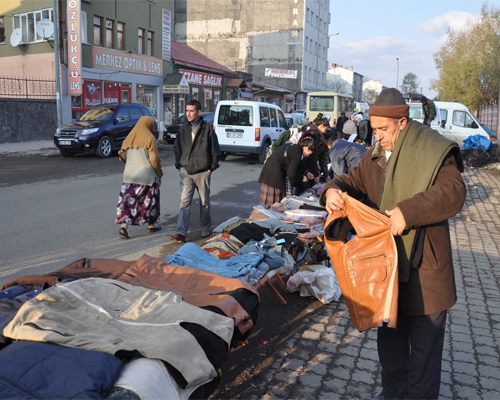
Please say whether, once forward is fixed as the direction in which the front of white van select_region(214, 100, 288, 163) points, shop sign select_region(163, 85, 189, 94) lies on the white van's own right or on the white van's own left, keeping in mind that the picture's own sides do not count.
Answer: on the white van's own left

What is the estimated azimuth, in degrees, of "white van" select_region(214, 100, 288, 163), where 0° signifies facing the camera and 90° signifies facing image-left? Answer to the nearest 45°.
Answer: approximately 225°

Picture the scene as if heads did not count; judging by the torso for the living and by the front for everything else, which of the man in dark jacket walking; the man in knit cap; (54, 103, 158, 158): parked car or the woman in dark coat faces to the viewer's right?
the woman in dark coat

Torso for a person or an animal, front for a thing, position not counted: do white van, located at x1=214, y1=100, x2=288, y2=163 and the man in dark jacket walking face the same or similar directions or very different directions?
very different directions

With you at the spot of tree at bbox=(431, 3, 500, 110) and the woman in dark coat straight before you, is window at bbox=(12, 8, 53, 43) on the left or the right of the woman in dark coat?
right

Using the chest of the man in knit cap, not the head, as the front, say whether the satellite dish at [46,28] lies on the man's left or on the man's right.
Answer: on the man's right

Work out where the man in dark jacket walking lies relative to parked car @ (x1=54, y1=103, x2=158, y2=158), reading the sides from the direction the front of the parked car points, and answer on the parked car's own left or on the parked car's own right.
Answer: on the parked car's own left

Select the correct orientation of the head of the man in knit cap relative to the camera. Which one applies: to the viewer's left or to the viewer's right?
to the viewer's left

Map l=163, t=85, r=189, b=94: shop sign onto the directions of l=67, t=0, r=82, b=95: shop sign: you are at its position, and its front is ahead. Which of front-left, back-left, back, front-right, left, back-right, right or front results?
back-left

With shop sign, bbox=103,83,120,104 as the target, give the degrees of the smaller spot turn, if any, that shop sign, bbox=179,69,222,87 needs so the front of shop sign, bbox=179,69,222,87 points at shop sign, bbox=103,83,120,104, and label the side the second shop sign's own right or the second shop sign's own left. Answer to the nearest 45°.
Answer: approximately 90° to the second shop sign's own right
